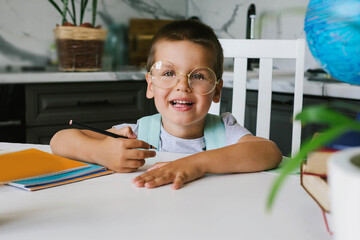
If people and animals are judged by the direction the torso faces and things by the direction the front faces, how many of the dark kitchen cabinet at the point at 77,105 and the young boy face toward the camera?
2

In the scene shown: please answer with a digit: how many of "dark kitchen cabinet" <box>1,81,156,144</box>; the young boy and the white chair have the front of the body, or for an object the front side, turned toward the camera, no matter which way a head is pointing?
3

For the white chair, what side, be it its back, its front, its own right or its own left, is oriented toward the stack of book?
front

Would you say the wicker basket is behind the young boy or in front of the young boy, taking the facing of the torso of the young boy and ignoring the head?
behind

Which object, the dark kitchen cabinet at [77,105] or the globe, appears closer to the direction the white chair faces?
the globe

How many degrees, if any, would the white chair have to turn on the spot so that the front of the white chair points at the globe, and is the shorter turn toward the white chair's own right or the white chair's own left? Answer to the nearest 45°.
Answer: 0° — it already faces it

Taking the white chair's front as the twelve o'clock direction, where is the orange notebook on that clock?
The orange notebook is roughly at 1 o'clock from the white chair.

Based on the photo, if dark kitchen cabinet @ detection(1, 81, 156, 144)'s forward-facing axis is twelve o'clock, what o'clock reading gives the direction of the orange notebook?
The orange notebook is roughly at 12 o'clock from the dark kitchen cabinet.
